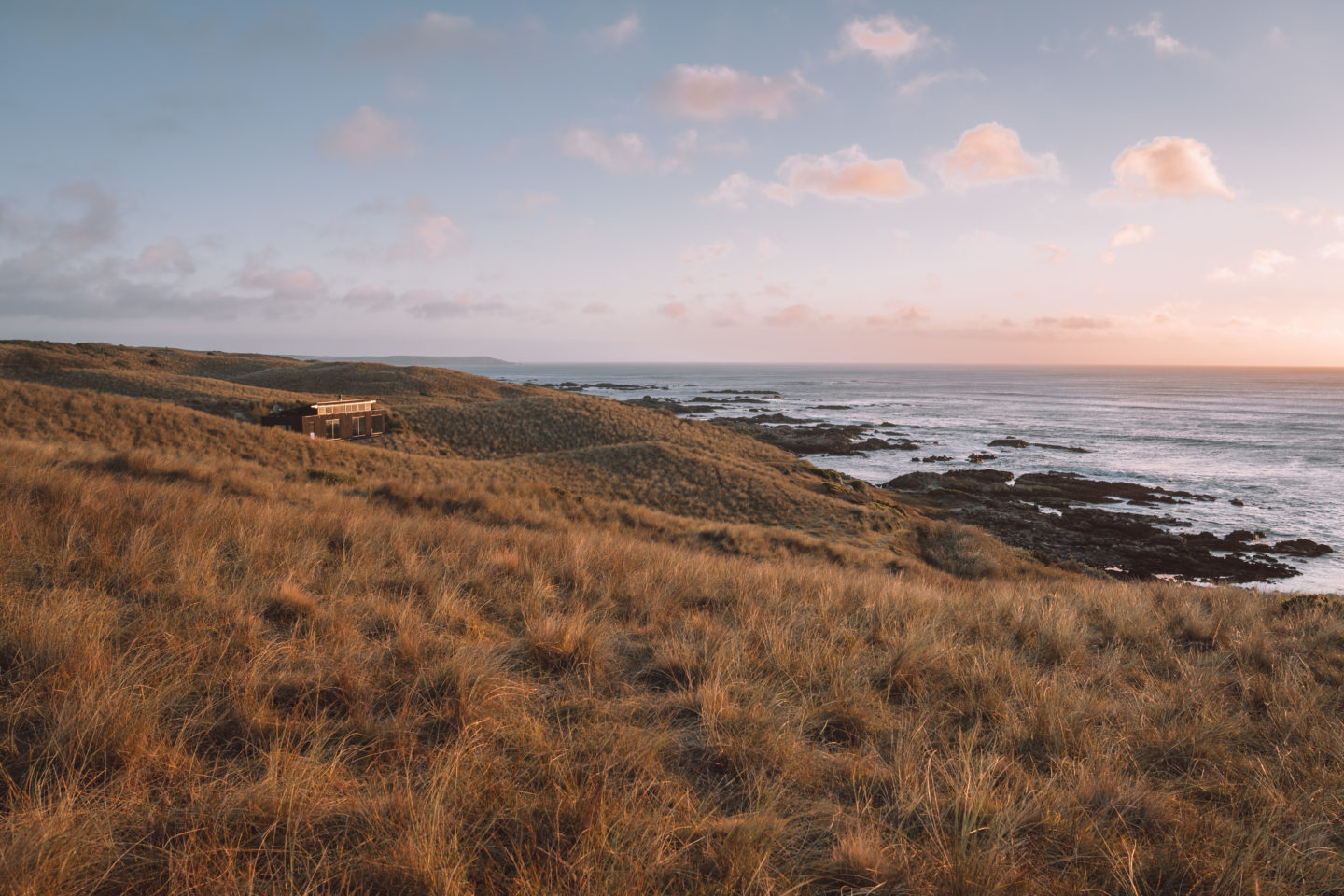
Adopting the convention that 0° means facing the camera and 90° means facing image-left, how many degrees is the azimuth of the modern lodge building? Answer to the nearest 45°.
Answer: approximately 315°

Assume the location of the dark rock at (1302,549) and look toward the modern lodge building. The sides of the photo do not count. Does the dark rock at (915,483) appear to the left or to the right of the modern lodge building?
right
